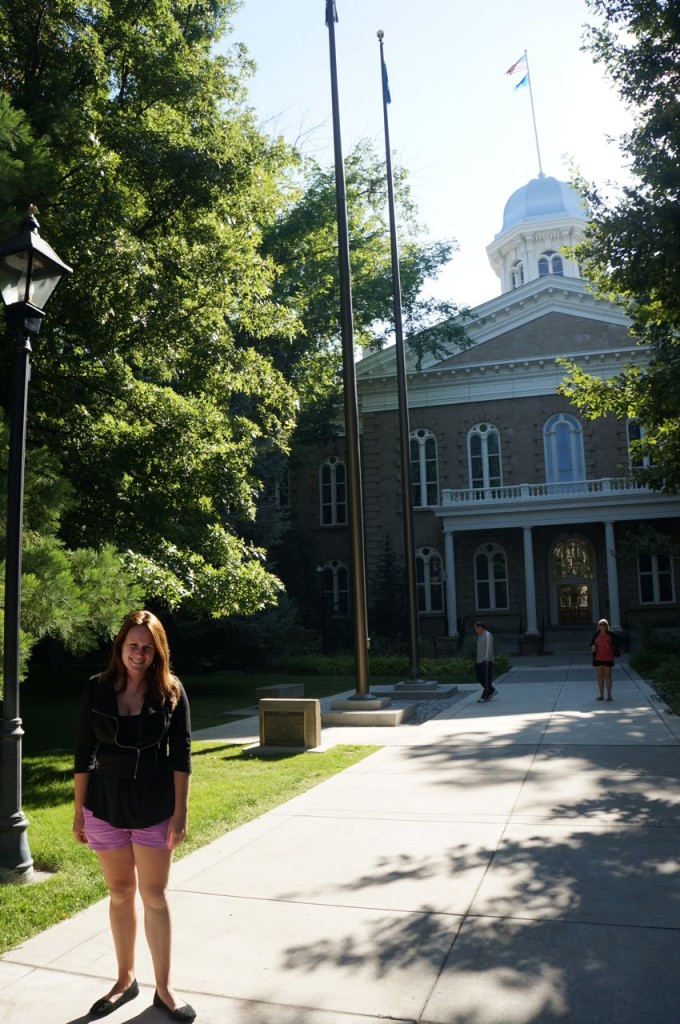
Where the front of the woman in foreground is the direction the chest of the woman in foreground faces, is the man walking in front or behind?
behind

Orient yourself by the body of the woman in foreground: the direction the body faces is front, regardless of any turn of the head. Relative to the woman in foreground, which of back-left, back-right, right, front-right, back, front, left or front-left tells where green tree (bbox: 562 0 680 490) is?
back-left

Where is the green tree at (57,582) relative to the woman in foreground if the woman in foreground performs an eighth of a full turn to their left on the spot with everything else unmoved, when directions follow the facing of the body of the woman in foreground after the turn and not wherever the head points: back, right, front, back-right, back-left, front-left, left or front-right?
back-left

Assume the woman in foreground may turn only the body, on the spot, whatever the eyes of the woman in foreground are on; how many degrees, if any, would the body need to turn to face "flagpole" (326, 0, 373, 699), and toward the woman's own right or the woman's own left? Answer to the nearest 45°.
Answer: approximately 180°

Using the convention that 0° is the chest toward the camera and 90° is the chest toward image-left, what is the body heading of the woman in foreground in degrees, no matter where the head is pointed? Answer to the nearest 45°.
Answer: approximately 0°

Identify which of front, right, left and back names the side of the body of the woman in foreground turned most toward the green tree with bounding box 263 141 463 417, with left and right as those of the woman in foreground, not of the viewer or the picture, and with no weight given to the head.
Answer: back

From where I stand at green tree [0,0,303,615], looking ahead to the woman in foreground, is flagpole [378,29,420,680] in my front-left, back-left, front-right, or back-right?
back-left

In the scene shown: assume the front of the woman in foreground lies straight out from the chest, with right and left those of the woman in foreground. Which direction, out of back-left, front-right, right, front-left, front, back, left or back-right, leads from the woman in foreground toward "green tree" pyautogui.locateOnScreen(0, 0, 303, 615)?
back
